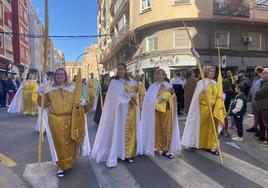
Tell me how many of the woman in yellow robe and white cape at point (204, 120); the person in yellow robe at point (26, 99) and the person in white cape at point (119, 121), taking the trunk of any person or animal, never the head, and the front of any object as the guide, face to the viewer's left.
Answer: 0

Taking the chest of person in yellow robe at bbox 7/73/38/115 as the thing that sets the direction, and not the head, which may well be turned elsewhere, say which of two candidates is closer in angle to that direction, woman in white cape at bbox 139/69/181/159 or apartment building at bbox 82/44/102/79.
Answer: the woman in white cape

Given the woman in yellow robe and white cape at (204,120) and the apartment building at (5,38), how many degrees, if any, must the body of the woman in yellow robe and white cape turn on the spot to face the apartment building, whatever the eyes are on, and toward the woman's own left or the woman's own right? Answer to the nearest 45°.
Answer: approximately 180°

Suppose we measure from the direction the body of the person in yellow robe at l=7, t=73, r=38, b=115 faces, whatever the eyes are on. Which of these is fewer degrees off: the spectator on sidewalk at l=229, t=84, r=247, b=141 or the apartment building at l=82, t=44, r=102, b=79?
the spectator on sidewalk

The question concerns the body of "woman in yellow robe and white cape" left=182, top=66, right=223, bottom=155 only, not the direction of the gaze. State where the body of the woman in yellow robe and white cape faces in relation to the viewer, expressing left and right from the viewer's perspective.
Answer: facing the viewer and to the right of the viewer

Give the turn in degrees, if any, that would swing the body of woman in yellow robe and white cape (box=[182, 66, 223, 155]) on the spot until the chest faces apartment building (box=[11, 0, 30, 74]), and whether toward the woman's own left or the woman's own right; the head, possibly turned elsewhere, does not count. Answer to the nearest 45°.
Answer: approximately 180°

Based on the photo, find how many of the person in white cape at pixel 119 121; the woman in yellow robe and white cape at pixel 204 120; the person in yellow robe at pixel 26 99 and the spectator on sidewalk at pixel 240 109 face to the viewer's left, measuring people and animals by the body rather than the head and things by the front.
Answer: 1

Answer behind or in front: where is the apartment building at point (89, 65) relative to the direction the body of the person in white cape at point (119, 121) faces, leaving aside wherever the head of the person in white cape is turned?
behind

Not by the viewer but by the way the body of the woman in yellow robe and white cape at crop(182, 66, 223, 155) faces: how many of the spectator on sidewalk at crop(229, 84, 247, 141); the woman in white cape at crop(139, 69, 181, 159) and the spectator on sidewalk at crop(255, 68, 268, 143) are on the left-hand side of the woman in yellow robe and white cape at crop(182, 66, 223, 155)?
2

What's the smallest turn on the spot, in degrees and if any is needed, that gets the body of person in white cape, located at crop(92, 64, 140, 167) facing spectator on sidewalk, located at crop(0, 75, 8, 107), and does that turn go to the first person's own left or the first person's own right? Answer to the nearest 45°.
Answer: approximately 180°

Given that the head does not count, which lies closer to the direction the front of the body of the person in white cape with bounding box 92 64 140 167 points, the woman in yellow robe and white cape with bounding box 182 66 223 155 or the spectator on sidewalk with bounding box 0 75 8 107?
the woman in yellow robe and white cape

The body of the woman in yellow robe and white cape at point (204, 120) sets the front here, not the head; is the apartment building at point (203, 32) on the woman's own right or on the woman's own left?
on the woman's own left
